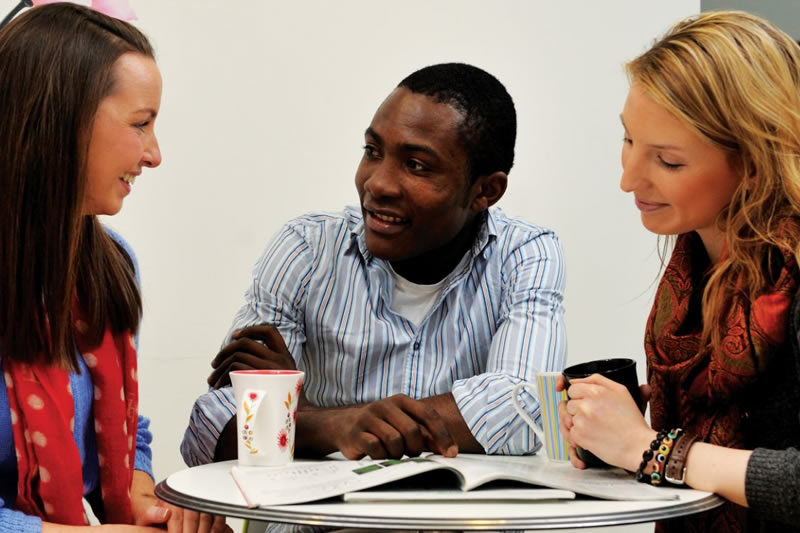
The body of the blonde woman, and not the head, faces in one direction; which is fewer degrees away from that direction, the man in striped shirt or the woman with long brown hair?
the woman with long brown hair

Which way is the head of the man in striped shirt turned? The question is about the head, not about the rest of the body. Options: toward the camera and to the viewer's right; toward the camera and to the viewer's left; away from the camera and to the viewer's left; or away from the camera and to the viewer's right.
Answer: toward the camera and to the viewer's left

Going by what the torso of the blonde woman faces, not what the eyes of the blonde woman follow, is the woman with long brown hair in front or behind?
in front

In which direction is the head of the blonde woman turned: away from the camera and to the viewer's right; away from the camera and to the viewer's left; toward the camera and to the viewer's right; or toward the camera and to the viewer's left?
toward the camera and to the viewer's left

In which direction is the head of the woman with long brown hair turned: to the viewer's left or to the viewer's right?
to the viewer's right

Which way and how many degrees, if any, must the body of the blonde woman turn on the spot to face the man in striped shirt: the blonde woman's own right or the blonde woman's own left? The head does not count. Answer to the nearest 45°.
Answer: approximately 90° to the blonde woman's own right

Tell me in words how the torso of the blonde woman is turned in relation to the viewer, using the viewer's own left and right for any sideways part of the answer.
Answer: facing the viewer and to the left of the viewer
